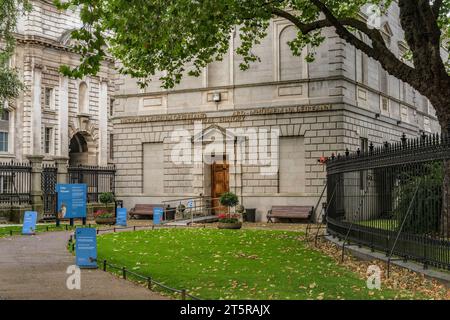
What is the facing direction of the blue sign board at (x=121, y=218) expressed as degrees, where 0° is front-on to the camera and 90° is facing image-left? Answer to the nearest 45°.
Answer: approximately 0°

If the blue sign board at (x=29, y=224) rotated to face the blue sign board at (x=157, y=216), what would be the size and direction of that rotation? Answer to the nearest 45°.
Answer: approximately 135° to its left

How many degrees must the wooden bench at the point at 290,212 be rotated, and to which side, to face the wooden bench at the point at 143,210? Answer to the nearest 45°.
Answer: approximately 90° to its right

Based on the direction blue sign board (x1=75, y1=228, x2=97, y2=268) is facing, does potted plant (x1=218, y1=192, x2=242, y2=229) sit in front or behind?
behind

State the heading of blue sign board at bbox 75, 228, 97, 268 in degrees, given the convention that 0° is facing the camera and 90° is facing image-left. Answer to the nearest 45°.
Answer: approximately 0°

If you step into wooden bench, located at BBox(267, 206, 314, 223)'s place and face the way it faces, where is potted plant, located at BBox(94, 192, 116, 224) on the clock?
The potted plant is roughly at 3 o'clock from the wooden bench.
